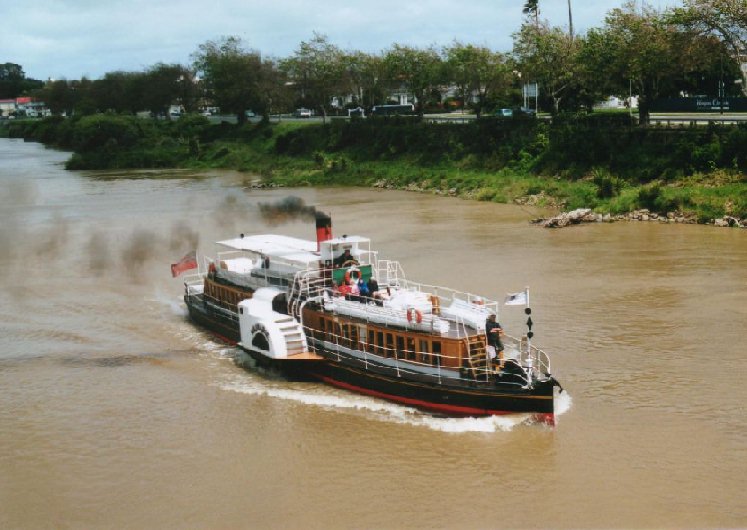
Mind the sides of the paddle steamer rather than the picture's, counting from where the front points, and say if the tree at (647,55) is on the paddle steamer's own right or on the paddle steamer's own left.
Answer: on the paddle steamer's own left

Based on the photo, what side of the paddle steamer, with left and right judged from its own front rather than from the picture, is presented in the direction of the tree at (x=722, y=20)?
left

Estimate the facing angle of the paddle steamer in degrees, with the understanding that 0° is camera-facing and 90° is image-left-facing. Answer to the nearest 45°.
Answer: approximately 315°
